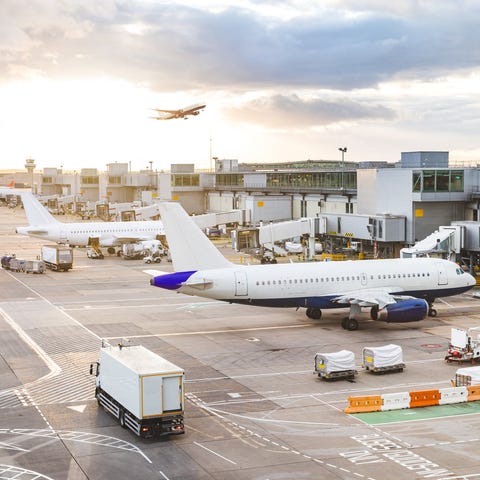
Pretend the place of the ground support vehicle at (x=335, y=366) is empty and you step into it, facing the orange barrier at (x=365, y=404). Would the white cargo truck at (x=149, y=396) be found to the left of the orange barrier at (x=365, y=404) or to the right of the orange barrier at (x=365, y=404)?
right

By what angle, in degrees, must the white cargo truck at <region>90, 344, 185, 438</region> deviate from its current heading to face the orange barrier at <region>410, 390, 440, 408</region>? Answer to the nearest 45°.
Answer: approximately 135° to its right
